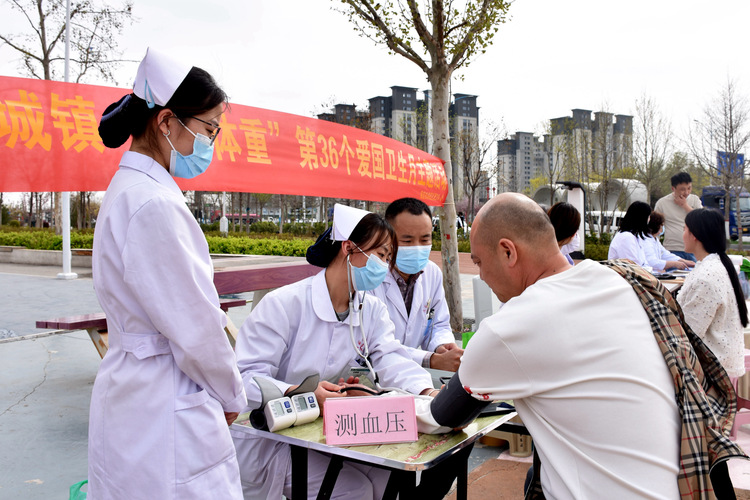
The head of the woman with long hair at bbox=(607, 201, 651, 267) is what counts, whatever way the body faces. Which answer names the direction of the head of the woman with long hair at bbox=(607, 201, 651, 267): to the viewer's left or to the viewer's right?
to the viewer's right

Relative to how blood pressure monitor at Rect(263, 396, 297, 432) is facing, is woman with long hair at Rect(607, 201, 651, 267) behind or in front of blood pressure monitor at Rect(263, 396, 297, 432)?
behind

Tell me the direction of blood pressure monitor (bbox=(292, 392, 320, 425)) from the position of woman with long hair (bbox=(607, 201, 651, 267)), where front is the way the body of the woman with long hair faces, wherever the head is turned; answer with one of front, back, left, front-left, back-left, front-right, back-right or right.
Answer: back-right

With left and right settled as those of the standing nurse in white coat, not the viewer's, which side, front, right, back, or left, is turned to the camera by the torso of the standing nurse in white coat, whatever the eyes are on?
right

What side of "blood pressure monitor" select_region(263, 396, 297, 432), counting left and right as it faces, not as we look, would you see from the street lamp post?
back

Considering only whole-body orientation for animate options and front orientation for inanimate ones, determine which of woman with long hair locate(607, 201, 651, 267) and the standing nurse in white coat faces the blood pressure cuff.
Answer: the standing nurse in white coat

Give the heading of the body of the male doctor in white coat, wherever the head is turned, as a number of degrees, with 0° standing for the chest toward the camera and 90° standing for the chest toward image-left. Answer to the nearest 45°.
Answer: approximately 315°

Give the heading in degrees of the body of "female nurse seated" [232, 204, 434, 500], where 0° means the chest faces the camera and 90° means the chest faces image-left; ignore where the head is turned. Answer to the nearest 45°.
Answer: approximately 315°

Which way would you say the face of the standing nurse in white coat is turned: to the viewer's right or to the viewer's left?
to the viewer's right

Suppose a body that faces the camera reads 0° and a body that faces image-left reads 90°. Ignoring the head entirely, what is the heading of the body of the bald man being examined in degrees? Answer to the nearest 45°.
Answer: approximately 135°
